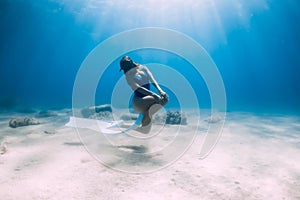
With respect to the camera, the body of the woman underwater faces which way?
to the viewer's right
